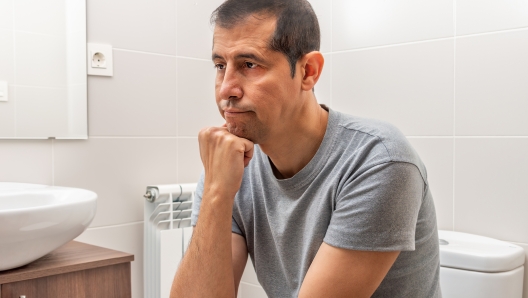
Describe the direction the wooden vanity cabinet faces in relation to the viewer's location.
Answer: facing the viewer and to the right of the viewer

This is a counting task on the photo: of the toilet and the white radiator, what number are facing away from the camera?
0

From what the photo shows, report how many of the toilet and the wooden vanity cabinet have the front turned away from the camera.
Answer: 0

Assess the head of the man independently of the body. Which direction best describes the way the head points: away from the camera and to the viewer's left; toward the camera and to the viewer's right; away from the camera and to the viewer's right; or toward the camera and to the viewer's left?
toward the camera and to the viewer's left

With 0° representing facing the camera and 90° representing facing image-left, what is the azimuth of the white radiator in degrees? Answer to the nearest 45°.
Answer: approximately 315°

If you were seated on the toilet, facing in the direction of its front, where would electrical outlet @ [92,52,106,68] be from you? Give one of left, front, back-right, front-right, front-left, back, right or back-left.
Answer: front-right

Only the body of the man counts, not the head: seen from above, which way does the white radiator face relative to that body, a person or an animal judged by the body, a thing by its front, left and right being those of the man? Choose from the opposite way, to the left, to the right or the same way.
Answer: to the left
